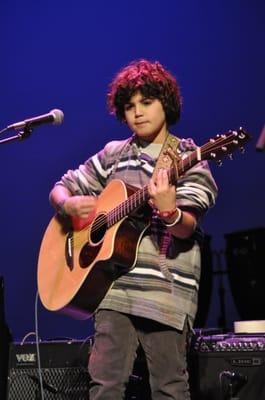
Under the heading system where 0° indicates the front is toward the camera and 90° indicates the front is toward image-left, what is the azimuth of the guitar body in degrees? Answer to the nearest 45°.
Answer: approximately 45°

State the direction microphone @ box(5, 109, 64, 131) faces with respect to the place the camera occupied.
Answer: facing to the right of the viewer

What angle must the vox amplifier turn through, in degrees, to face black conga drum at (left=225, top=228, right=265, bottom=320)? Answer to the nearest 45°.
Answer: approximately 135° to its left

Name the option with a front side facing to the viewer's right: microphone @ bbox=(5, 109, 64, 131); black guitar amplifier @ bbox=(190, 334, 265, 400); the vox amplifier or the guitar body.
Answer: the microphone

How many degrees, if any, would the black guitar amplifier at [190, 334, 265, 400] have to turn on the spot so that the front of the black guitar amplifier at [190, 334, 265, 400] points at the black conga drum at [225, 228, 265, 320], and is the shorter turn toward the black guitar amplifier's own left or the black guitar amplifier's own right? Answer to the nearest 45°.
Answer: approximately 180°

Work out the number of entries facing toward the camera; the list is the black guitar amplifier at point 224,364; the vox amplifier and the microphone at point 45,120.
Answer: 2
